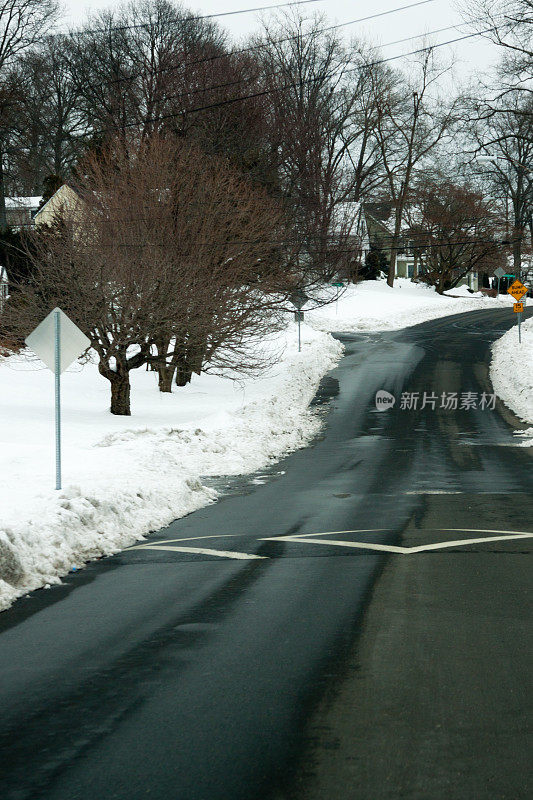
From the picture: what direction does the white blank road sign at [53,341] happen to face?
away from the camera

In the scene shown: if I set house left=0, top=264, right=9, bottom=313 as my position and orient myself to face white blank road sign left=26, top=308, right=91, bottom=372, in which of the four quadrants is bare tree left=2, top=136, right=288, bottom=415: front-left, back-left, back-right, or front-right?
front-left

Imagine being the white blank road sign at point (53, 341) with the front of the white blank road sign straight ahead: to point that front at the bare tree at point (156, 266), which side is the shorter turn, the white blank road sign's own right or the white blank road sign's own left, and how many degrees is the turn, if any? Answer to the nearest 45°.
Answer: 0° — it already faces it

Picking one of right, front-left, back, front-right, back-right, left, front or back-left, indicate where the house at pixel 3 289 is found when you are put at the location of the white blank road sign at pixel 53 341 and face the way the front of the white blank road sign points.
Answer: front
